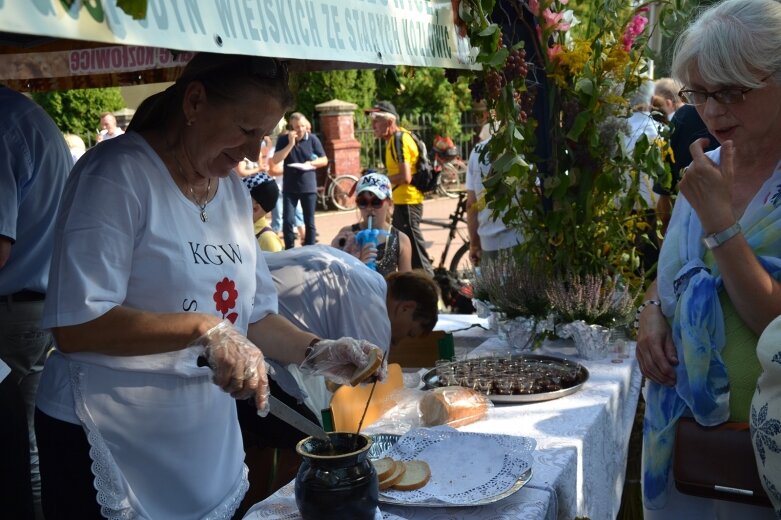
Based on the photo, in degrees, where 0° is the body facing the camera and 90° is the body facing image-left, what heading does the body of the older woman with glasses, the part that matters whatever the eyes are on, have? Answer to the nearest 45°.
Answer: approximately 45°

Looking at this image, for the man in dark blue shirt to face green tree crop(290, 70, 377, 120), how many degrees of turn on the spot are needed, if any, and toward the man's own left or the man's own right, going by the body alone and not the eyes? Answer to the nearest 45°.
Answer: approximately 180°

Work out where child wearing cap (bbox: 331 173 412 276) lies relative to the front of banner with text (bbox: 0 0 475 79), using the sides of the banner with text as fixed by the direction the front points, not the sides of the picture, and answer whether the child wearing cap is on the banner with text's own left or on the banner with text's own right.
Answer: on the banner with text's own left

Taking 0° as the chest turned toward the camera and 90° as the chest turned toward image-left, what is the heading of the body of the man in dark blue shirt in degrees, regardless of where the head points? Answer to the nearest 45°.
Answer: approximately 0°

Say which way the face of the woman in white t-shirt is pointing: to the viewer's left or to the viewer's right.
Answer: to the viewer's right

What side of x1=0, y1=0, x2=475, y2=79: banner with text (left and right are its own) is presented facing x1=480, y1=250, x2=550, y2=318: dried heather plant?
left

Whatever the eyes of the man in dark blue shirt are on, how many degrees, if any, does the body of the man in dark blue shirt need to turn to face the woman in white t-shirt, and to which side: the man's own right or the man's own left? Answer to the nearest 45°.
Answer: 0° — they already face them

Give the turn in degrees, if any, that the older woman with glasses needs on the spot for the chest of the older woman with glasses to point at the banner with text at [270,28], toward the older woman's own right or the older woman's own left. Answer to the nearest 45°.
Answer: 0° — they already face it

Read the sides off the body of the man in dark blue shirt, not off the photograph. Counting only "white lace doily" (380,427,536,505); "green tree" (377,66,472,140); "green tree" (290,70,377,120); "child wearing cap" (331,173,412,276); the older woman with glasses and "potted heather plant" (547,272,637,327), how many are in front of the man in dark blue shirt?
4

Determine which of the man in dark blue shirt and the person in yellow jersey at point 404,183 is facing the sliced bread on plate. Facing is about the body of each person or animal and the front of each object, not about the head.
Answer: the man in dark blue shirt

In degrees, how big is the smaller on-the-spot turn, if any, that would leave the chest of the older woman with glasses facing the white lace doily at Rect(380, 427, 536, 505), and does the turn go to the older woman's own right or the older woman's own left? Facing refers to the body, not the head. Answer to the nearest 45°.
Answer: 0° — they already face it
